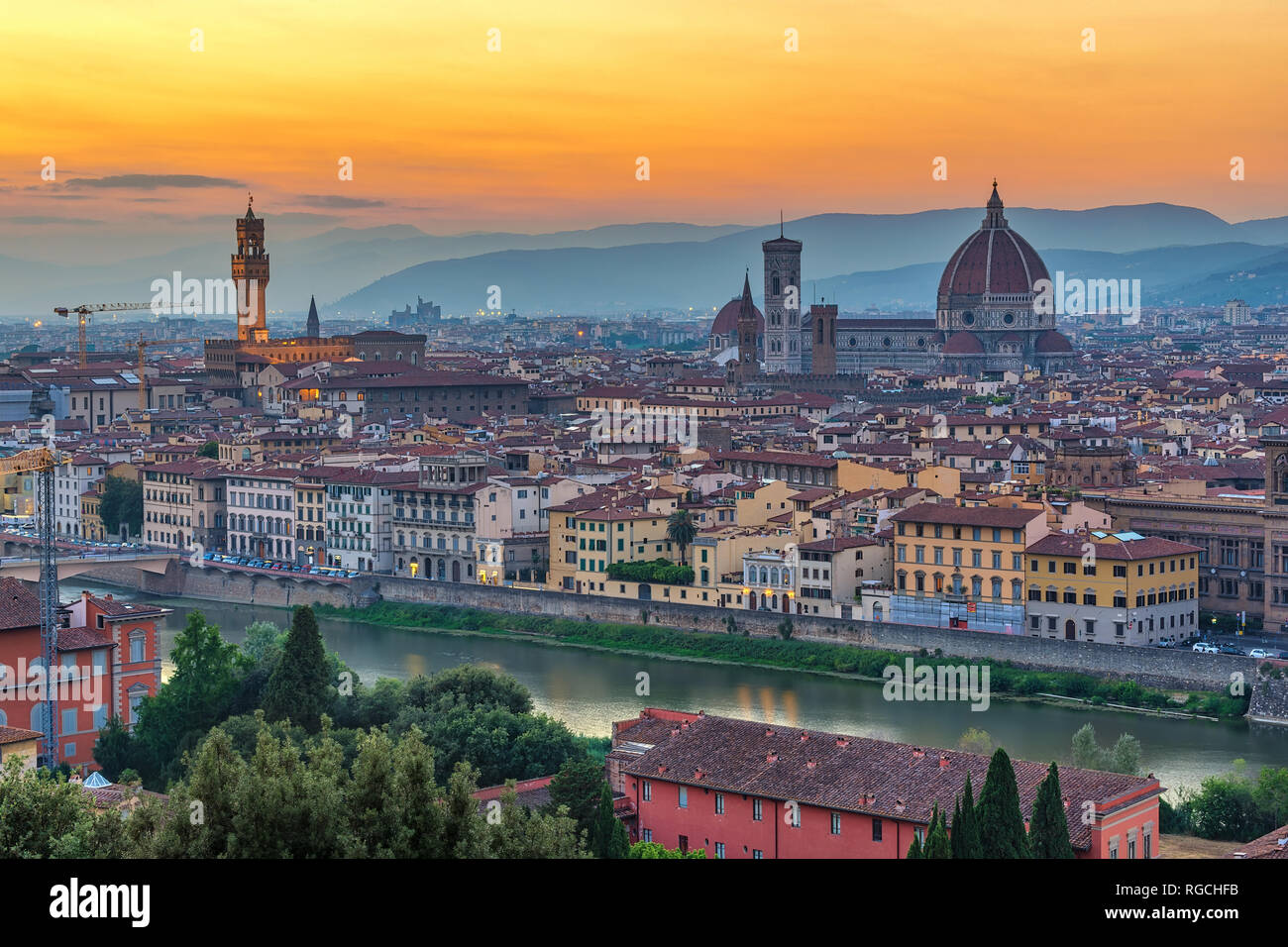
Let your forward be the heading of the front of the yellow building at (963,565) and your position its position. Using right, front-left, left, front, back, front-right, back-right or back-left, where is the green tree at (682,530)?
back-right

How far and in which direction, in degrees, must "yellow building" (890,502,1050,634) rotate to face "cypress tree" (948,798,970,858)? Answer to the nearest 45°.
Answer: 0° — it already faces it

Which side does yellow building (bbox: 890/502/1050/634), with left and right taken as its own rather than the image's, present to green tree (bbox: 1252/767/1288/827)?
front

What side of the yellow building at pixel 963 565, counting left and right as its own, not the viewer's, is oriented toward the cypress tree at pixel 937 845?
front

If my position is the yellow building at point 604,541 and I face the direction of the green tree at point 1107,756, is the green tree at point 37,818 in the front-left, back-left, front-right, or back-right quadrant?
front-right

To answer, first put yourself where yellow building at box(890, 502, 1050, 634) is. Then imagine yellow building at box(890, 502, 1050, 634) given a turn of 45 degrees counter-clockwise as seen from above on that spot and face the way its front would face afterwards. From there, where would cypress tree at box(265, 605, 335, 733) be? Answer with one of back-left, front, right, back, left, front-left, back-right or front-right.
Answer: right

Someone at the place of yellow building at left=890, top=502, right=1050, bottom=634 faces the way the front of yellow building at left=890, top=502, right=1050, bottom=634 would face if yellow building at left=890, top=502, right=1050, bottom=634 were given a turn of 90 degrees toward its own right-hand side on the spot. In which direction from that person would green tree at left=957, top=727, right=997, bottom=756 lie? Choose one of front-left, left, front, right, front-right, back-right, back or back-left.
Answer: left

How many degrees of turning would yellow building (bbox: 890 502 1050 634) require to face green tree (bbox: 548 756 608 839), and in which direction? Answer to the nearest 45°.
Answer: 0° — it already faces it

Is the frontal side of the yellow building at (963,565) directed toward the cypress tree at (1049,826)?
yes

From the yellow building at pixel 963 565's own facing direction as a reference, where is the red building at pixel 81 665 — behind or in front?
in front

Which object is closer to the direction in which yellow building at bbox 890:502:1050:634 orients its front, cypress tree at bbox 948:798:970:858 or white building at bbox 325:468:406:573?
the cypress tree

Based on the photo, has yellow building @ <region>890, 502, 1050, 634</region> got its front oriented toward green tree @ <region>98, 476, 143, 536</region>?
no

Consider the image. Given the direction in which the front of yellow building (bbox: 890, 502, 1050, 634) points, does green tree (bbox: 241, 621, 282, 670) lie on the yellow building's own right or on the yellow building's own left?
on the yellow building's own right

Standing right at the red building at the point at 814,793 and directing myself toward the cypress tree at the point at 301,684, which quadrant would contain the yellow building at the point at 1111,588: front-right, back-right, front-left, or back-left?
front-right

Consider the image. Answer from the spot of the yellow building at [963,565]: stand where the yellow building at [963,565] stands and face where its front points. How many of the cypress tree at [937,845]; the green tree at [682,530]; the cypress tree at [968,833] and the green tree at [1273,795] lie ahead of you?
3

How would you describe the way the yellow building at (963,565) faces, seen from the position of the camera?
facing the viewer

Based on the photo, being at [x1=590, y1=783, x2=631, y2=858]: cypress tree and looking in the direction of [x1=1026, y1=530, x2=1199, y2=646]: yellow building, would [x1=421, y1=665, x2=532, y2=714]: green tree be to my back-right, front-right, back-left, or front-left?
front-left

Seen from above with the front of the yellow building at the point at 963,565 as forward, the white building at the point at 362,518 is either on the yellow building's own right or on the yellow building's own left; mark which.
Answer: on the yellow building's own right

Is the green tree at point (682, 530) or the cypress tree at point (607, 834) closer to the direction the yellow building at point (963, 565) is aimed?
the cypress tree

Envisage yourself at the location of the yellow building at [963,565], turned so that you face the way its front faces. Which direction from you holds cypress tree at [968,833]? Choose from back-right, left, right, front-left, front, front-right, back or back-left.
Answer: front

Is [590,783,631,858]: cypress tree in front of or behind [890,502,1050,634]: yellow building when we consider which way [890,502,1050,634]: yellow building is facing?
in front
